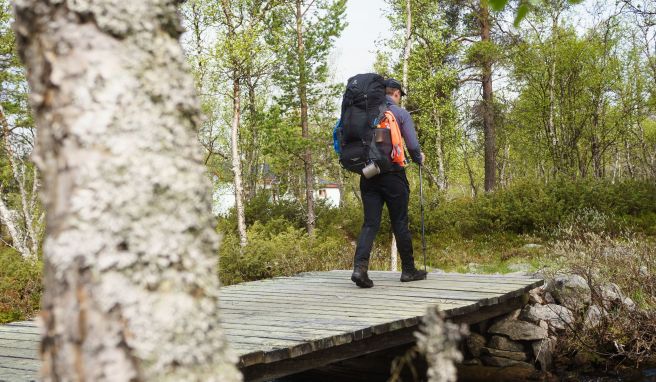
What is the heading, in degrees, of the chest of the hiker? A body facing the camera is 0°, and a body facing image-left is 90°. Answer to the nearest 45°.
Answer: approximately 225°

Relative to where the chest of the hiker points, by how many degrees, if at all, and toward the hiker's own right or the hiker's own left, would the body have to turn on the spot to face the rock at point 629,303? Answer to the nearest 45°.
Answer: approximately 45° to the hiker's own right

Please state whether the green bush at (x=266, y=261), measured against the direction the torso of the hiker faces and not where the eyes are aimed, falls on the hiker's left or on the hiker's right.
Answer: on the hiker's left

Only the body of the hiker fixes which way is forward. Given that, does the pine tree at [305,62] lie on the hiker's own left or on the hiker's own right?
on the hiker's own left
